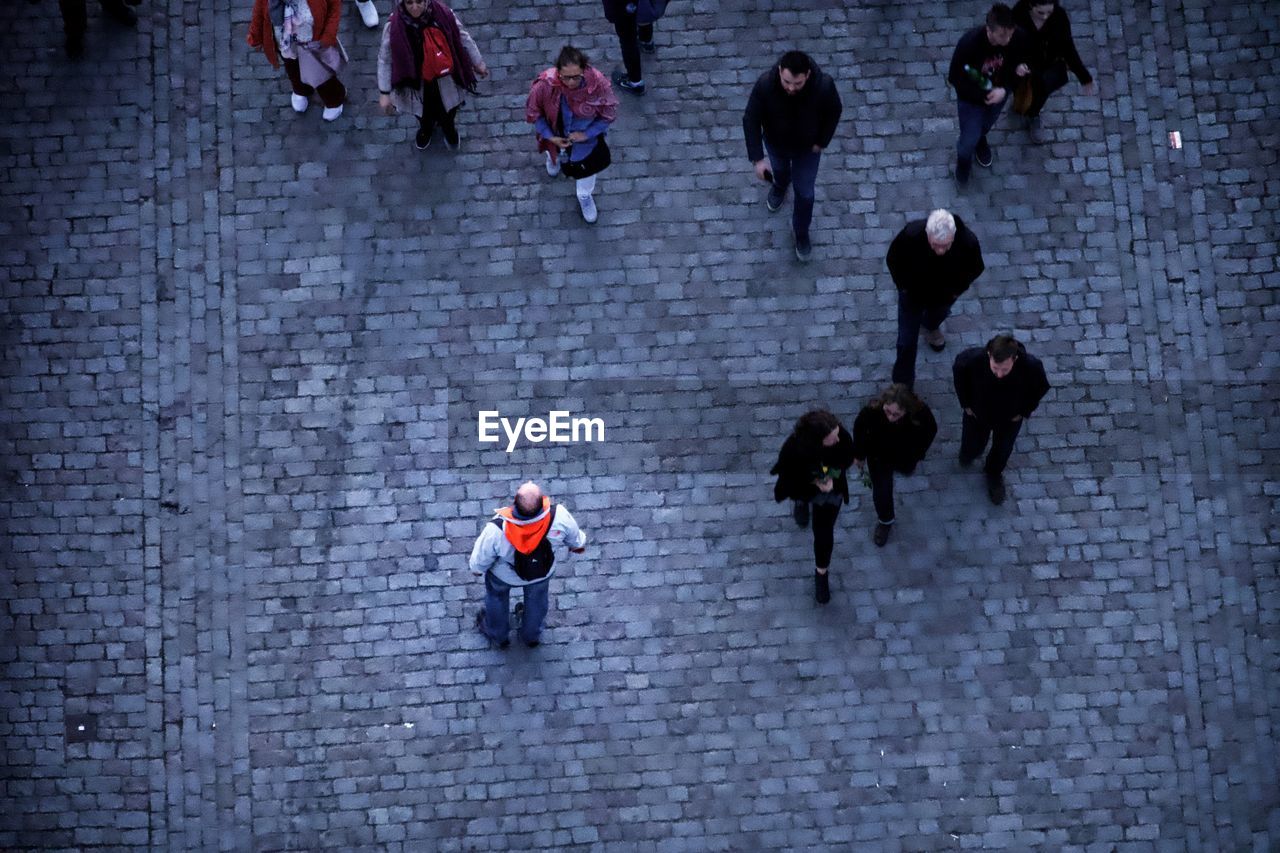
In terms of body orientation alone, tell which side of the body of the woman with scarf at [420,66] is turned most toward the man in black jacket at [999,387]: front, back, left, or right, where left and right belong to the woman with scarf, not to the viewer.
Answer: left

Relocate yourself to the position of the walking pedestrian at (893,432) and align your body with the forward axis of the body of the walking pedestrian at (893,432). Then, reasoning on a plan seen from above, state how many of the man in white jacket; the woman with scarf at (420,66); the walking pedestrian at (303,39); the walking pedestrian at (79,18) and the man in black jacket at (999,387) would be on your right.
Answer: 4

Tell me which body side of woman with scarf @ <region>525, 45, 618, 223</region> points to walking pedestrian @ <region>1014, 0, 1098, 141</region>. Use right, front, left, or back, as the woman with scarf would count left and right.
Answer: left

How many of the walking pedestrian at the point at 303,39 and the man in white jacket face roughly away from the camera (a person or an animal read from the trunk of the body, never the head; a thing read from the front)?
1

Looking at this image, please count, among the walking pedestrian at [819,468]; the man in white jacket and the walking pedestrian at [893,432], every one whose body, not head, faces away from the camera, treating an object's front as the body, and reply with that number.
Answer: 1

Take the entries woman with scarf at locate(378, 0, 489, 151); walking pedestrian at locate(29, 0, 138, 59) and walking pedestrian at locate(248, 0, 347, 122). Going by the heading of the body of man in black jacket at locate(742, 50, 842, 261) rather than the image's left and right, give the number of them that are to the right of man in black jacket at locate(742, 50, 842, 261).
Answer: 3
